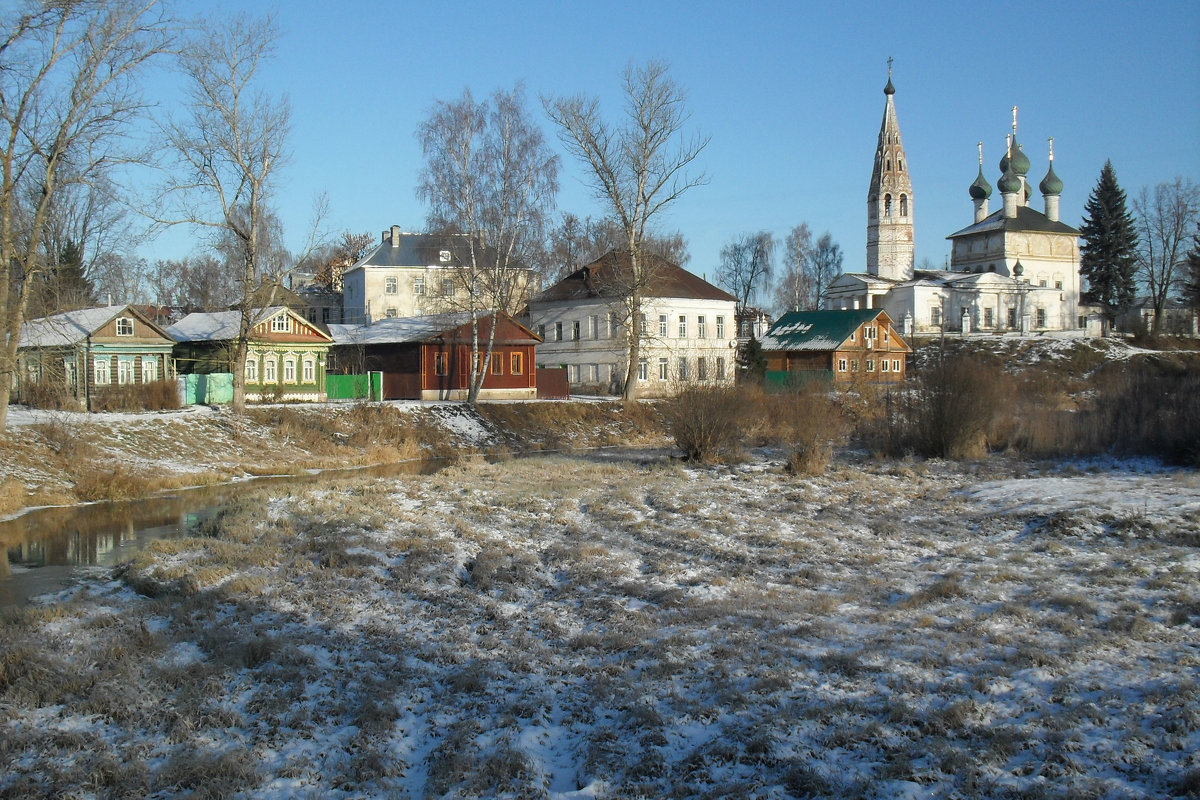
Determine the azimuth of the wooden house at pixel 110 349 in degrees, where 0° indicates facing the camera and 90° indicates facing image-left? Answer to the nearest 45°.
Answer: approximately 315°

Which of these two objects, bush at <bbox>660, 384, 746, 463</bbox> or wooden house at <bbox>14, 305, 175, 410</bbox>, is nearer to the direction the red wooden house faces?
the bush

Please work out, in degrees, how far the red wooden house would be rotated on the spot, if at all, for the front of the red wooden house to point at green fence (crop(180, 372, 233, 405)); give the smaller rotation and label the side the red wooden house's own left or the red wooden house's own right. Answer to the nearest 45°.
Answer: approximately 90° to the red wooden house's own right

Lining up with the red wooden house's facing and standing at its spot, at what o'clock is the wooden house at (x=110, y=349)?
The wooden house is roughly at 4 o'clock from the red wooden house.

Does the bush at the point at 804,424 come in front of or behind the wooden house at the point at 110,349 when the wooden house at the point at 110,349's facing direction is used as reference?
in front

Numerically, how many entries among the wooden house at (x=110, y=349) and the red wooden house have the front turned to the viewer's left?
0

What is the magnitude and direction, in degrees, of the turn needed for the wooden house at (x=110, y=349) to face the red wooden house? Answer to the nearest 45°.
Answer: approximately 45° to its left

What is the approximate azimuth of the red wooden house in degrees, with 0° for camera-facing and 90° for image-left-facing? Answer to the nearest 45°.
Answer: approximately 315°

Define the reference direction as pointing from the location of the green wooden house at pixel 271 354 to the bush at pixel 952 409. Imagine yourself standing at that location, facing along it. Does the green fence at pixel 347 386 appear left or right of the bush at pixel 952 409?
left

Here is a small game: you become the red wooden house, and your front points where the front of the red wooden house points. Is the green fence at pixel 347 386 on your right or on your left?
on your right

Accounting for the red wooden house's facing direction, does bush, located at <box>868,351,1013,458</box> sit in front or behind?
in front

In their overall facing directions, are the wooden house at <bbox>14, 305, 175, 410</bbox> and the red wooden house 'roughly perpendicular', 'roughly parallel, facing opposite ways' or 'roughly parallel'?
roughly parallel
